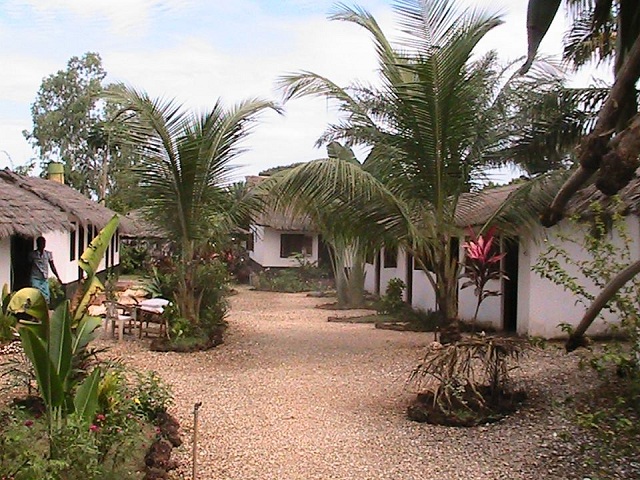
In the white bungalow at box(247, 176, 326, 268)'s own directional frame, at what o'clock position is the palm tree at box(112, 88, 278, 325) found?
The palm tree is roughly at 12 o'clock from the white bungalow.

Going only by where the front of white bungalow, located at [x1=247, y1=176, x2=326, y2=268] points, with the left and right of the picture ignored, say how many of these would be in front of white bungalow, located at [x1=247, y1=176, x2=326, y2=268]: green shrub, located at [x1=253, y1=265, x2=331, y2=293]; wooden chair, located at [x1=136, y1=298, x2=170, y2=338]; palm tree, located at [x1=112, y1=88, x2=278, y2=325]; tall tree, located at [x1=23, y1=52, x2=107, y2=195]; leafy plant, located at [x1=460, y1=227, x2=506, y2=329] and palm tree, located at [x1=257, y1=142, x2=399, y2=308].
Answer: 5

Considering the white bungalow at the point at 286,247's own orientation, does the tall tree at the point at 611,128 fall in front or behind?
in front

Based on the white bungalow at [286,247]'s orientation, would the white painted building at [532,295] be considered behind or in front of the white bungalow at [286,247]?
in front

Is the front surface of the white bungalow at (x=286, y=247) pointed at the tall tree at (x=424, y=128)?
yes

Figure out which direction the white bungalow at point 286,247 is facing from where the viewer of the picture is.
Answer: facing the viewer

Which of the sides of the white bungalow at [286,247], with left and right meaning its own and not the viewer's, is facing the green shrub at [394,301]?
front

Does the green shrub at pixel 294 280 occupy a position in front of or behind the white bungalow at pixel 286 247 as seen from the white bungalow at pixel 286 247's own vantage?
in front

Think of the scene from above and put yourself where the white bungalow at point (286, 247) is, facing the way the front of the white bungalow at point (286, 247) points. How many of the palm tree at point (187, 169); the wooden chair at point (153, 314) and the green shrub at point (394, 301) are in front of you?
3

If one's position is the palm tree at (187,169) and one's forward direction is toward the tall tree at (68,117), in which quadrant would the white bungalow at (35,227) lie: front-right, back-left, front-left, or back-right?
front-left

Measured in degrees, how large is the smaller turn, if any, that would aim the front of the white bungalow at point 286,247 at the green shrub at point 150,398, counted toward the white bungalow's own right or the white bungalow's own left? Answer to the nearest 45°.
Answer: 0° — it already faces it

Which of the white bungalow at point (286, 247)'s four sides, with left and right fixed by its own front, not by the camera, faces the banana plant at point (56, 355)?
front

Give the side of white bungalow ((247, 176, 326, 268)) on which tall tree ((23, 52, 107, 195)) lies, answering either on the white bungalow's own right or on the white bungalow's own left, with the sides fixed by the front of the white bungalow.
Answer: on the white bungalow's own right

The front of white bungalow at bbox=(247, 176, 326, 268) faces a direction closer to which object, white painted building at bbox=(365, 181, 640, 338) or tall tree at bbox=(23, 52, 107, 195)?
the white painted building

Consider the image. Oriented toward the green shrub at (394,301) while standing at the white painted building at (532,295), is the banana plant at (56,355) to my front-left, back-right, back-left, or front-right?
back-left
